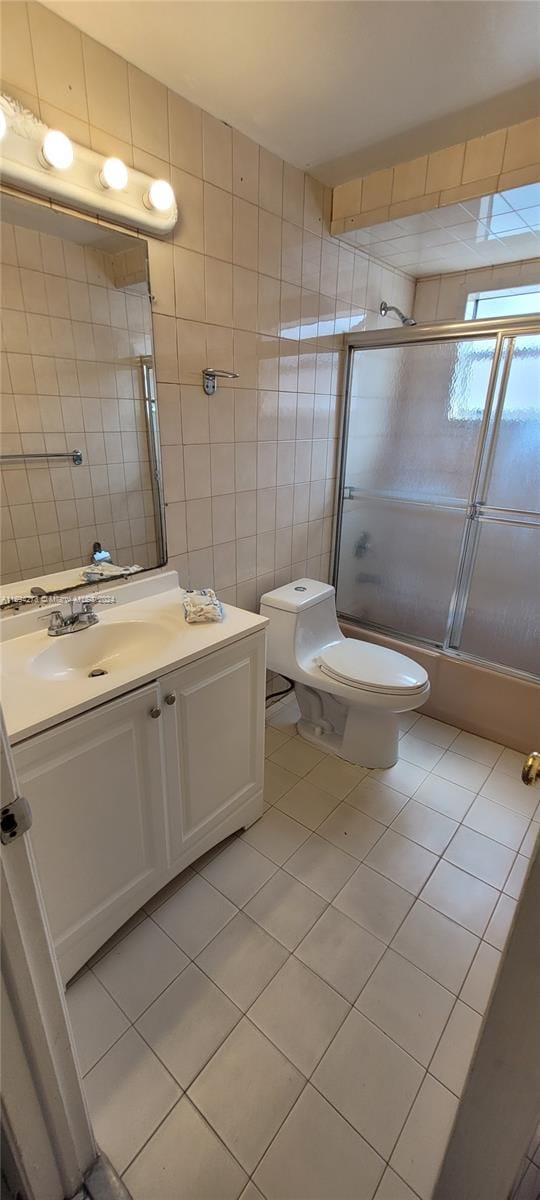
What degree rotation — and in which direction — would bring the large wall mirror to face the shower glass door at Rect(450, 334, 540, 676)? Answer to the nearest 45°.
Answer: approximately 45° to its left

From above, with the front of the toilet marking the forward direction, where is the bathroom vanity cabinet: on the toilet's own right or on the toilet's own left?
on the toilet's own right

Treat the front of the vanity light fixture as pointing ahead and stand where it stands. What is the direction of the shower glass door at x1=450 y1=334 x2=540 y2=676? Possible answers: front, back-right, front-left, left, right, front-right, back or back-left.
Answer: front-left

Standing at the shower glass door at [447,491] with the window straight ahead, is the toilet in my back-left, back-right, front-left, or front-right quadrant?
back-left

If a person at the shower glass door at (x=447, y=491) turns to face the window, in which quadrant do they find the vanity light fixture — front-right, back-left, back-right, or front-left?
back-left

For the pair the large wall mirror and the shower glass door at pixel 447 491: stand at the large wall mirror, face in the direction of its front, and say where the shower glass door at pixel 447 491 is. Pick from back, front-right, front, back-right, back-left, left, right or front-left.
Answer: front-left

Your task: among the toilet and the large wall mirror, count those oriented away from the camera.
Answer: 0

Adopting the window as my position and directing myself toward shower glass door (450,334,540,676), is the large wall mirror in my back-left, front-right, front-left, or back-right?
front-right

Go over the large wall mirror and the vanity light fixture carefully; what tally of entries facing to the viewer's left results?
0

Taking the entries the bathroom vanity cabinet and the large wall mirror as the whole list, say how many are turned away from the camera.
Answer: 0

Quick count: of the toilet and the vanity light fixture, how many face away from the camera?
0

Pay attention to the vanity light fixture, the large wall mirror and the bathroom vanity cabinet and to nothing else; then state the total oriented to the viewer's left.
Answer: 0

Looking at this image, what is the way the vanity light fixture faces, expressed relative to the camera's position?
facing the viewer and to the right of the viewer

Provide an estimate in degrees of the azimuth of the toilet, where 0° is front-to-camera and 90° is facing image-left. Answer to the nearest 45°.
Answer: approximately 315°
